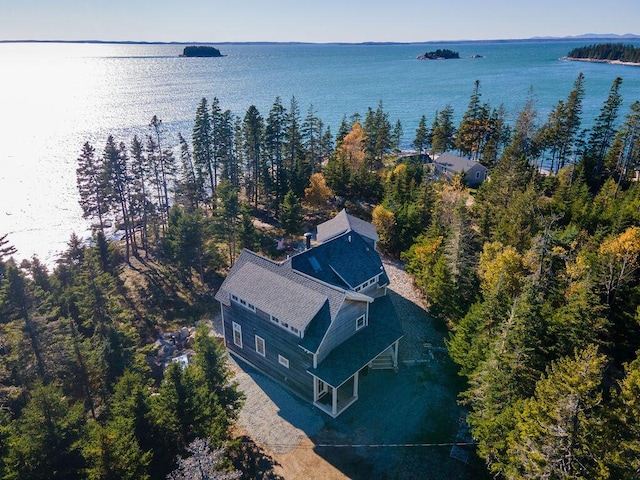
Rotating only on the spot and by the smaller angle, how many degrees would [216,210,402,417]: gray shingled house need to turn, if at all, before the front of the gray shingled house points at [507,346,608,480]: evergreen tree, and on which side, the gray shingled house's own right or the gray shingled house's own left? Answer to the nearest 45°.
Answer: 0° — it already faces it

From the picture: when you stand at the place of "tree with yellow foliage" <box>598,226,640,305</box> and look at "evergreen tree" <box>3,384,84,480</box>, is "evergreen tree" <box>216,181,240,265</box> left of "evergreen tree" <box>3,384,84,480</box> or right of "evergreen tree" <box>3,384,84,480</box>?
right

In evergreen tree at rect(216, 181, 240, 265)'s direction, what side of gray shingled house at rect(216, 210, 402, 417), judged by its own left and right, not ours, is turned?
back

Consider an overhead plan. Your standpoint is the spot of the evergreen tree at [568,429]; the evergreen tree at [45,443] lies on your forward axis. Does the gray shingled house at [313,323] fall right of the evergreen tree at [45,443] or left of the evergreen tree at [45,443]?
right

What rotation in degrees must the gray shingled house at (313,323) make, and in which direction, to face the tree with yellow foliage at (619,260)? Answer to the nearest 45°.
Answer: approximately 45° to its left

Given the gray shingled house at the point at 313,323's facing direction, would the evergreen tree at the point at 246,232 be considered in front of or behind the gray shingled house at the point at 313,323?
behind

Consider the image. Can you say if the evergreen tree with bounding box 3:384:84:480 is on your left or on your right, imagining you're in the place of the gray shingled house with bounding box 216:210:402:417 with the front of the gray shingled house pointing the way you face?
on your right

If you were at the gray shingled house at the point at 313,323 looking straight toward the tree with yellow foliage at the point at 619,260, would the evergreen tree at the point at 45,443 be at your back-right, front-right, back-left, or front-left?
back-right

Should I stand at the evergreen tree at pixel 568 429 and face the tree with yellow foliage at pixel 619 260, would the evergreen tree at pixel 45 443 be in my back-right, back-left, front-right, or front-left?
back-left
